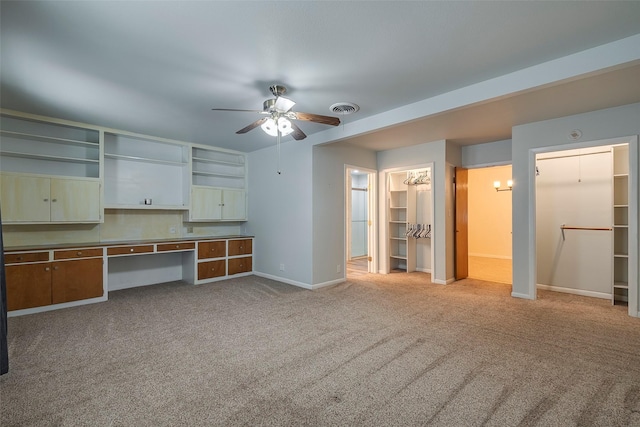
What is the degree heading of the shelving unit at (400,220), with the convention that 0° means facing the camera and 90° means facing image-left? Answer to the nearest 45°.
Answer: approximately 45°

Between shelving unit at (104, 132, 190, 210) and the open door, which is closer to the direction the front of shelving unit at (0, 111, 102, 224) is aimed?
the open door

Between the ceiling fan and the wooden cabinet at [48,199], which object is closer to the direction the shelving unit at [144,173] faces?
the ceiling fan

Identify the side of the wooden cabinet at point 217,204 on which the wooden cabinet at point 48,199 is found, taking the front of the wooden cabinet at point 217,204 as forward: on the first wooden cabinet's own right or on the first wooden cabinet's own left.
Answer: on the first wooden cabinet's own right

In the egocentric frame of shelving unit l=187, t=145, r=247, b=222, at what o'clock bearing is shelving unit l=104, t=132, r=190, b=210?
shelving unit l=104, t=132, r=190, b=210 is roughly at 4 o'clock from shelving unit l=187, t=145, r=247, b=222.

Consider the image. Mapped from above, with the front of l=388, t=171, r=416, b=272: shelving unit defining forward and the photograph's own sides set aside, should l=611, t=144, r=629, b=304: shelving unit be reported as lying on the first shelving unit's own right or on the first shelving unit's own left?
on the first shelving unit's own left

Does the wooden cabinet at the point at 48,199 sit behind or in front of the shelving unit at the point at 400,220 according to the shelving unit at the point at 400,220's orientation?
in front

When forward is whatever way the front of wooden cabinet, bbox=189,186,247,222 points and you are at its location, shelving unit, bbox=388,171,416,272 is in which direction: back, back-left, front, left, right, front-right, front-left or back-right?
front-left

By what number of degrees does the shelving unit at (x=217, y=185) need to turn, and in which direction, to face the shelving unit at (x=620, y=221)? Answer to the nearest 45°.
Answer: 0° — it already faces it

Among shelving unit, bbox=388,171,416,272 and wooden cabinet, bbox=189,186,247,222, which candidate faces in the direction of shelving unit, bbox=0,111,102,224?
shelving unit, bbox=388,171,416,272
